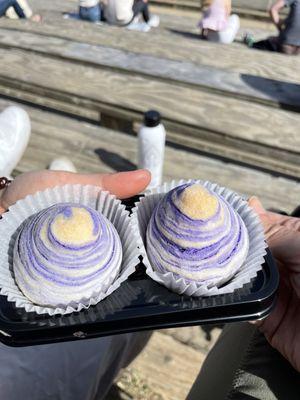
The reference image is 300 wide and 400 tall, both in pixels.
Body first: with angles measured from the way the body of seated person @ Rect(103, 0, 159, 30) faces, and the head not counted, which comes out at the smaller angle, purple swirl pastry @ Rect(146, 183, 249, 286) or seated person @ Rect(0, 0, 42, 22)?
the purple swirl pastry

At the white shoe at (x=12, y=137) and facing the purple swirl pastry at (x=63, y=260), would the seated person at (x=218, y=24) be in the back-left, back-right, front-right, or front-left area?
back-left

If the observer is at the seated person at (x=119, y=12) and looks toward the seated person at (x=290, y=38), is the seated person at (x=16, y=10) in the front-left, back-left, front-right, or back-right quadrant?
back-right

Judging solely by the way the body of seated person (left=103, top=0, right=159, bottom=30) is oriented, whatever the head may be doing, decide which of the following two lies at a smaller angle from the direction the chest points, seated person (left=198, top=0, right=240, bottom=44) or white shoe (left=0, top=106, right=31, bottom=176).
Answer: the seated person

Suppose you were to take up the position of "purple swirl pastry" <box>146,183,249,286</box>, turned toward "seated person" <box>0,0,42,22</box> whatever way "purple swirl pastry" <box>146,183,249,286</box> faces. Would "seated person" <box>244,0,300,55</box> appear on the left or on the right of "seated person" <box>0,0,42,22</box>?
right
